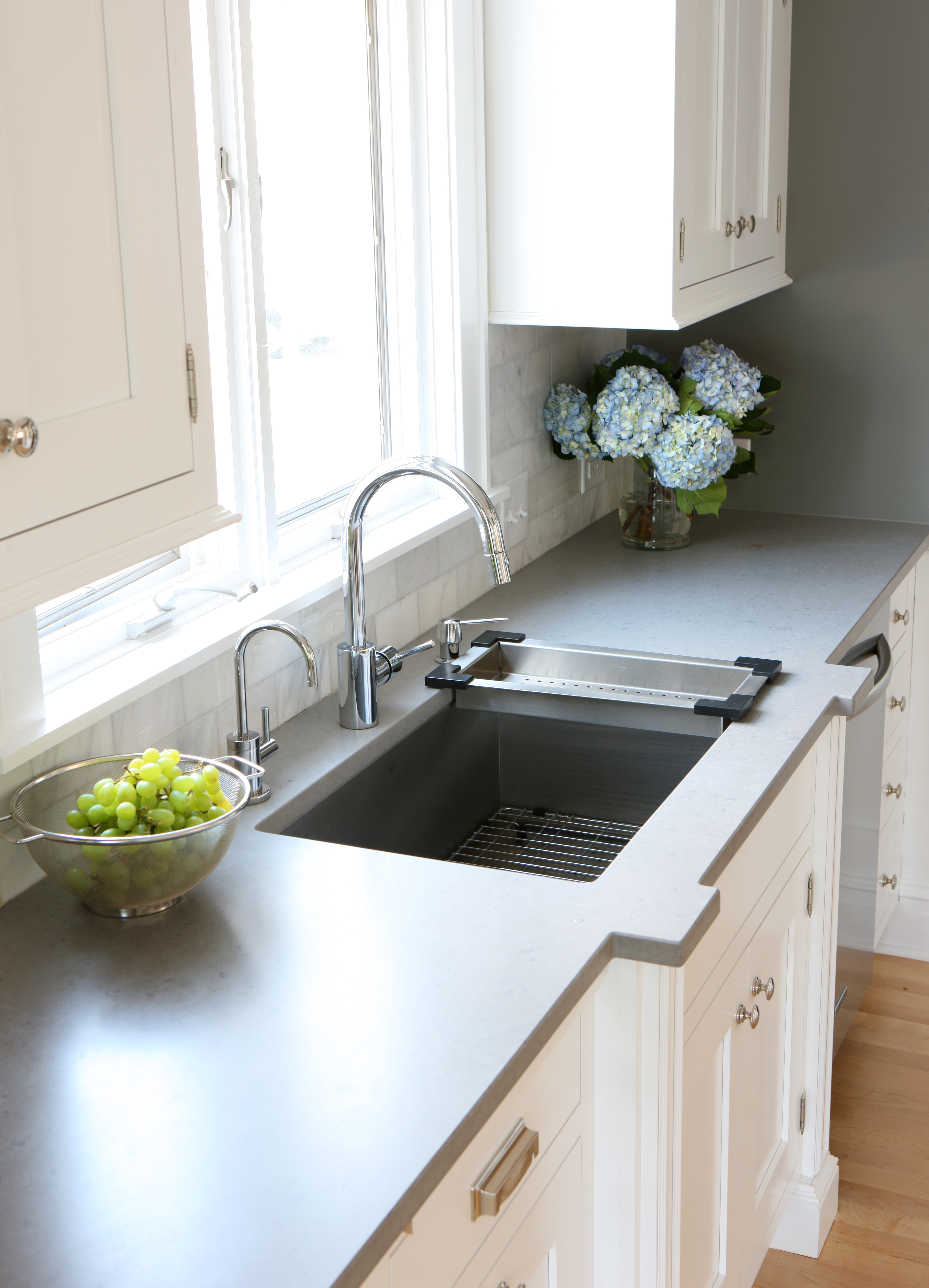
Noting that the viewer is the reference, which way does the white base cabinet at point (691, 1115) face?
facing the viewer and to the right of the viewer

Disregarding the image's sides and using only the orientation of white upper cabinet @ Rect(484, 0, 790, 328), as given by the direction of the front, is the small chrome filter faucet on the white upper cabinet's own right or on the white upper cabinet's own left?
on the white upper cabinet's own right

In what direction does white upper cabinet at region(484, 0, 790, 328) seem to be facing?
to the viewer's right

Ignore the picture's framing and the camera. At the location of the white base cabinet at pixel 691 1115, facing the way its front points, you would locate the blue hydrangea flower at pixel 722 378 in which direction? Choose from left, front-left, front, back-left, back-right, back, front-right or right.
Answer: back-left

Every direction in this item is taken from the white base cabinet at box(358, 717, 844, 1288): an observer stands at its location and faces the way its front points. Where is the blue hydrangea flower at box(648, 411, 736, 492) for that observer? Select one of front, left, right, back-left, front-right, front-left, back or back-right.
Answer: back-left

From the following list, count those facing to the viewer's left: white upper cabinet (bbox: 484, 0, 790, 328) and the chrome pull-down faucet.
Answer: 0
